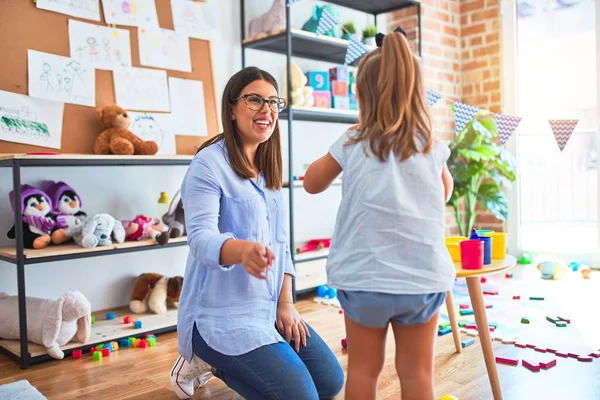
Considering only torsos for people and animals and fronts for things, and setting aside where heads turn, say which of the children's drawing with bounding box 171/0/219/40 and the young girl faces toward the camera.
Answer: the children's drawing

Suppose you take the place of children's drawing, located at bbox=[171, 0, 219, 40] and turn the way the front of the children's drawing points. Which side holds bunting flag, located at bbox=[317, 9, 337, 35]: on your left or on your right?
on your left

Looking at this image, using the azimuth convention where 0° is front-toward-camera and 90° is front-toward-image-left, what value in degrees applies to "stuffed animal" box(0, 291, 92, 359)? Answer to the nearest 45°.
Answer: approximately 315°

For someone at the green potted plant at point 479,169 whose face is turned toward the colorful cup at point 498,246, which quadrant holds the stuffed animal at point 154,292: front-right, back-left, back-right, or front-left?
front-right

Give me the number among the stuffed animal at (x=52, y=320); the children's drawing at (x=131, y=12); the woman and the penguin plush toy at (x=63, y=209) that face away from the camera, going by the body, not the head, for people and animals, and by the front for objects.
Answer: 0

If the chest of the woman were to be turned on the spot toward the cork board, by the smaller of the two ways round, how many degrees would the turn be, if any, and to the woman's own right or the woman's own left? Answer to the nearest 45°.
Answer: approximately 180°

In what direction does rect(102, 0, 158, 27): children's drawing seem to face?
toward the camera

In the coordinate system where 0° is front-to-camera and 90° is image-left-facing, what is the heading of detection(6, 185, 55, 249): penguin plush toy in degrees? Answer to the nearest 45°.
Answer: approximately 315°

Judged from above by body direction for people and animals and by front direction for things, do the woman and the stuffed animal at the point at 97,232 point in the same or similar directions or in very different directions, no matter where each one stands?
same or similar directions

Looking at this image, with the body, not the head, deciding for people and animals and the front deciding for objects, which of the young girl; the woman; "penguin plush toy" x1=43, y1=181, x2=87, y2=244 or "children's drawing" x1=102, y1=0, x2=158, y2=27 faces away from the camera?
the young girl

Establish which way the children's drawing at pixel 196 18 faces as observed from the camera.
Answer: facing the viewer

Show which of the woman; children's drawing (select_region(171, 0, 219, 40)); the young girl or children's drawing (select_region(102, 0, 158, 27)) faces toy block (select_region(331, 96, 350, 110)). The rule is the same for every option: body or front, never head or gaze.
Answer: the young girl

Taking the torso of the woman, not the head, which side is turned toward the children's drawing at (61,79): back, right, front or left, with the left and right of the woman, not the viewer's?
back

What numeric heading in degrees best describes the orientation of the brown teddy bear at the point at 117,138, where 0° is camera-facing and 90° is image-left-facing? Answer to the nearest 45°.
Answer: approximately 315°

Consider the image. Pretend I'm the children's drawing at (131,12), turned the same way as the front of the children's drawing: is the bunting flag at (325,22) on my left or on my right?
on my left

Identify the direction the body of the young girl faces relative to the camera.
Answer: away from the camera

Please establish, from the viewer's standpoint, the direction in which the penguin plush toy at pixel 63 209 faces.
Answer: facing the viewer and to the right of the viewer
